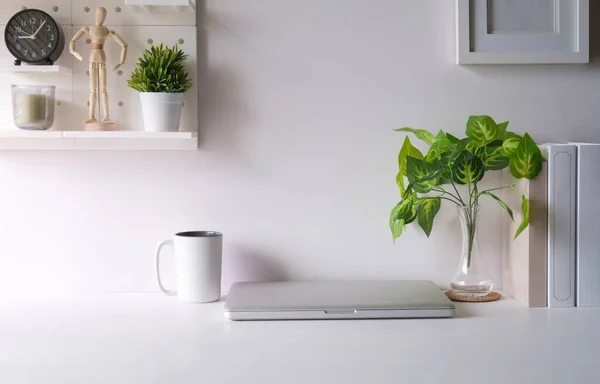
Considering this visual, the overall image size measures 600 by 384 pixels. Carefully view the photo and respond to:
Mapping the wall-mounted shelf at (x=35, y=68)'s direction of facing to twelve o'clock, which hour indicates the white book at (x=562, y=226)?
The white book is roughly at 10 o'clock from the wall-mounted shelf.

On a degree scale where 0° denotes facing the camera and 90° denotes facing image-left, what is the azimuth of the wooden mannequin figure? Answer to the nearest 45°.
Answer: approximately 0°

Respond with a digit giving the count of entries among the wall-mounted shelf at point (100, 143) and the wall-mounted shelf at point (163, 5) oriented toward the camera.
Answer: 2

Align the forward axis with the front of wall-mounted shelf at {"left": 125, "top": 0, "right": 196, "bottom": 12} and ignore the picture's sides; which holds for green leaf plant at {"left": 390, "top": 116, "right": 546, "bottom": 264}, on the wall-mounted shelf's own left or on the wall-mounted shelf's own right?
on the wall-mounted shelf's own left

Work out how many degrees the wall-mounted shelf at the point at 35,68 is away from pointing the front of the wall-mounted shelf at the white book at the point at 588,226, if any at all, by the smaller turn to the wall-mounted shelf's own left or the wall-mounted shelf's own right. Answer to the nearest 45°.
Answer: approximately 45° to the wall-mounted shelf's own left

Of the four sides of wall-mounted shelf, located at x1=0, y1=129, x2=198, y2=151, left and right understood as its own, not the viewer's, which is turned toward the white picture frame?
left
